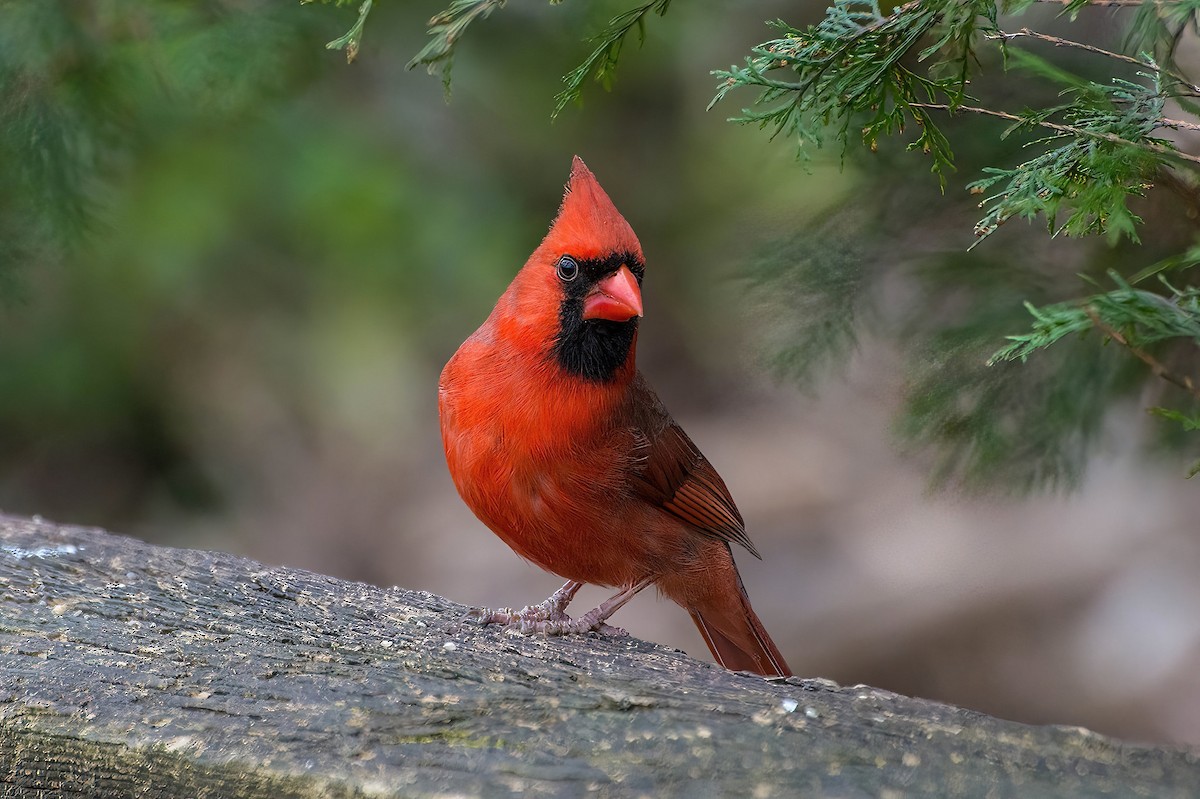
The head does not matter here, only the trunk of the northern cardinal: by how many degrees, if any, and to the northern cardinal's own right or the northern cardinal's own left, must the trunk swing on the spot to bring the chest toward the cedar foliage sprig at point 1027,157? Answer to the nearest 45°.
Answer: approximately 90° to the northern cardinal's own left

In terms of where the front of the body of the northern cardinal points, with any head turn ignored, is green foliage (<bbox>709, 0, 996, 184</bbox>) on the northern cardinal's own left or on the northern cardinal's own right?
on the northern cardinal's own left

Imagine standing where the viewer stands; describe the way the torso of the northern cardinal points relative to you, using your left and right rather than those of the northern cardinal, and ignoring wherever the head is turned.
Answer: facing the viewer and to the left of the viewer

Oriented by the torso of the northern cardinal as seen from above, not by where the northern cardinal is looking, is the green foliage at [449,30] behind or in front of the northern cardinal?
in front
